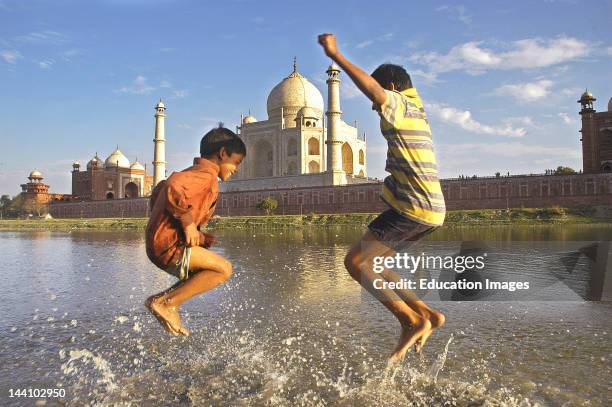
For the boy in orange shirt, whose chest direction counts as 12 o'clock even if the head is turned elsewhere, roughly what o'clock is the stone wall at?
The stone wall is roughly at 10 o'clock from the boy in orange shirt.

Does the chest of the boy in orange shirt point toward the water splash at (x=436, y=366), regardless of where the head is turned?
yes

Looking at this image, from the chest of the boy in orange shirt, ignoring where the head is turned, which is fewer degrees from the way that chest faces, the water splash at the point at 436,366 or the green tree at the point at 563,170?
the water splash

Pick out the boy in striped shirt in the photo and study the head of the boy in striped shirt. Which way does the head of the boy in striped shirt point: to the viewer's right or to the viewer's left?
to the viewer's left

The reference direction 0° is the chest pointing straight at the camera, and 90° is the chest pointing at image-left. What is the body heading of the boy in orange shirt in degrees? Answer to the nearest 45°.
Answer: approximately 270°

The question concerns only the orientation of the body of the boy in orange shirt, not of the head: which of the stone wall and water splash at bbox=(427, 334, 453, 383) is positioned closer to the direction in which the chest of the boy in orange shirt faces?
the water splash

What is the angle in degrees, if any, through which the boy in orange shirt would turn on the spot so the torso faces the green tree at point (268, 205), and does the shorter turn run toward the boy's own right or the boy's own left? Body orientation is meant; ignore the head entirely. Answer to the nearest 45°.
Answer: approximately 90° to the boy's own left
